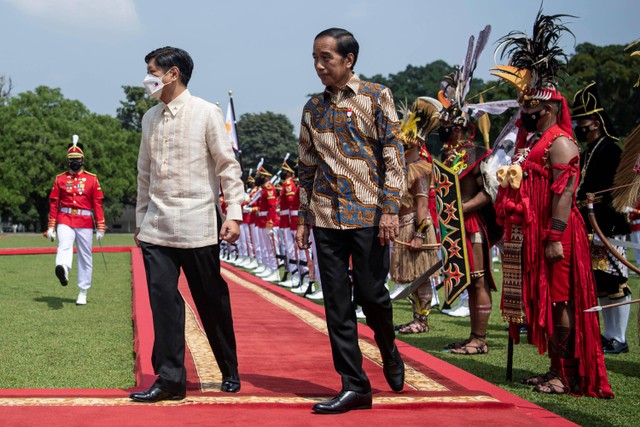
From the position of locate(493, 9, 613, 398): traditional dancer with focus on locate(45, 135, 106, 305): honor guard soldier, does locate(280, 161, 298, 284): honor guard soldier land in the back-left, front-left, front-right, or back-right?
front-right

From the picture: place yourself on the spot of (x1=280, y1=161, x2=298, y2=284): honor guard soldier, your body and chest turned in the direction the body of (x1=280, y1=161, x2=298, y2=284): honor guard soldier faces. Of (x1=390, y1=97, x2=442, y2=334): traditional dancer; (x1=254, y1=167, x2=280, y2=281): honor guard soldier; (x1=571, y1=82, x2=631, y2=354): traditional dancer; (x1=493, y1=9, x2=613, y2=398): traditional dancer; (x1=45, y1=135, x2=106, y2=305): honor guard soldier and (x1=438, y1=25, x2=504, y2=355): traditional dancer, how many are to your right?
1

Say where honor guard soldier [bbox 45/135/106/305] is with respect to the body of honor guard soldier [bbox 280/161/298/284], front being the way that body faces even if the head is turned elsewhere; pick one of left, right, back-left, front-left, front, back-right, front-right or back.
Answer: front-left

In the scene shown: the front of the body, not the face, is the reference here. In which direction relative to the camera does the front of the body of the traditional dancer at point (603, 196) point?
to the viewer's left

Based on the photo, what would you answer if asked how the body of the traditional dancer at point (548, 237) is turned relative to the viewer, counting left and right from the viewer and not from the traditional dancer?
facing to the left of the viewer

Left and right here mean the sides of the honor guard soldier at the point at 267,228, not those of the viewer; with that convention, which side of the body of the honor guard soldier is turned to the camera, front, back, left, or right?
left

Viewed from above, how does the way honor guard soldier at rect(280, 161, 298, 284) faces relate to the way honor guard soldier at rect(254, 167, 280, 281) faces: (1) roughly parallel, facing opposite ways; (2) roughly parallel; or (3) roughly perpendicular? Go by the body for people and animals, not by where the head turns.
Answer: roughly parallel

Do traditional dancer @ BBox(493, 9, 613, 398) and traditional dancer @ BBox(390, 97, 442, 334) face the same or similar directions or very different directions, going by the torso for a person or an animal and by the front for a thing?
same or similar directions

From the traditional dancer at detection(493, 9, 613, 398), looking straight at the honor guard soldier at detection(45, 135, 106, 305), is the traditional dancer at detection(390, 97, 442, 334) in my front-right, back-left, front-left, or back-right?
front-right

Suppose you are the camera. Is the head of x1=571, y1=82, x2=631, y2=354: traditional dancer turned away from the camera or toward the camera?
toward the camera

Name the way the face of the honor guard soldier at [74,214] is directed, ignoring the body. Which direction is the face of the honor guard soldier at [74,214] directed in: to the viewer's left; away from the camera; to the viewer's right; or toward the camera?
toward the camera

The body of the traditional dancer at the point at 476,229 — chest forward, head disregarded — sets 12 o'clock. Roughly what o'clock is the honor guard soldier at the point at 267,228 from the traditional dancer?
The honor guard soldier is roughly at 2 o'clock from the traditional dancer.

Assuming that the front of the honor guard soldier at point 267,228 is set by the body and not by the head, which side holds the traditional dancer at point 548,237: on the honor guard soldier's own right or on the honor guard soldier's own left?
on the honor guard soldier's own left
